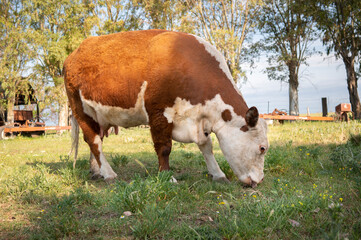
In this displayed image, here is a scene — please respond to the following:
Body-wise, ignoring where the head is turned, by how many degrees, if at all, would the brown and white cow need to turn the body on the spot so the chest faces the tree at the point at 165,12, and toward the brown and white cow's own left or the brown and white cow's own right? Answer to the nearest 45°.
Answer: approximately 90° to the brown and white cow's own left

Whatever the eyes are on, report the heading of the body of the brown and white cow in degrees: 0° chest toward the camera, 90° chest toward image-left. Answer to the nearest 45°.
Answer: approximately 270°

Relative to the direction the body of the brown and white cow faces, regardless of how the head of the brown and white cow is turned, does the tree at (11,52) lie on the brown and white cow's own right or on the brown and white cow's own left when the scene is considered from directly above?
on the brown and white cow's own left

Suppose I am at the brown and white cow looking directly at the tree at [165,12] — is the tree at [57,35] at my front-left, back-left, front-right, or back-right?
front-left

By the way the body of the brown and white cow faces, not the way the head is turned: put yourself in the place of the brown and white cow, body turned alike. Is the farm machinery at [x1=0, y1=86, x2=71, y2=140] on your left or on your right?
on your left

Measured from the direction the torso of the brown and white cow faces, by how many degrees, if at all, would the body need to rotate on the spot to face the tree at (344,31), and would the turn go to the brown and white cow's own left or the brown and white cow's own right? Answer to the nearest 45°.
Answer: approximately 45° to the brown and white cow's own left

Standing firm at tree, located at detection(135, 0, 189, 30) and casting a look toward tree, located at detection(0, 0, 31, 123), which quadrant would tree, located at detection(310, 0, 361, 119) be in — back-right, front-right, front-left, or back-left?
back-left
